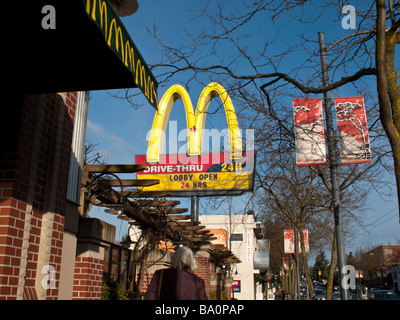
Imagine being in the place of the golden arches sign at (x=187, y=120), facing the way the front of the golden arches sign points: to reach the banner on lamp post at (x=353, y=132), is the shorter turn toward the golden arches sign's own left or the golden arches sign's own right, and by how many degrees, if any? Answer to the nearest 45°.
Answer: approximately 45° to the golden arches sign's own left

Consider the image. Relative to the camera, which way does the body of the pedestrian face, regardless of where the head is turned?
away from the camera

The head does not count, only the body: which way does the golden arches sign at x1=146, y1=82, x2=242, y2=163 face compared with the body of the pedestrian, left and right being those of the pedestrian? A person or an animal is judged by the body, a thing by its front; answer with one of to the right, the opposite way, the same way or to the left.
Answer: the opposite way

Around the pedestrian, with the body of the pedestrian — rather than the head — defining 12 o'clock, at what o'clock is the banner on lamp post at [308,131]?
The banner on lamp post is roughly at 1 o'clock from the pedestrian.

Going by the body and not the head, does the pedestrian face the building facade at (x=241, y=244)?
yes

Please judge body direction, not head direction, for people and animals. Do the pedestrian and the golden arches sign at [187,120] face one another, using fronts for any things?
yes

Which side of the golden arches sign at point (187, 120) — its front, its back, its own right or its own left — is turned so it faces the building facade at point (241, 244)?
back

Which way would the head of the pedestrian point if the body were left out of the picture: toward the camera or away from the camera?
away from the camera

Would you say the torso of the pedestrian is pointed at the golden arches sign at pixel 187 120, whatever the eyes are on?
yes

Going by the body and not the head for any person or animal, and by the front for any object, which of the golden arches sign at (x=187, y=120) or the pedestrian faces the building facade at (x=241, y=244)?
the pedestrian

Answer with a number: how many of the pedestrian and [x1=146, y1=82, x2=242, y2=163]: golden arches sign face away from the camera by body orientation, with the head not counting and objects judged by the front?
1
